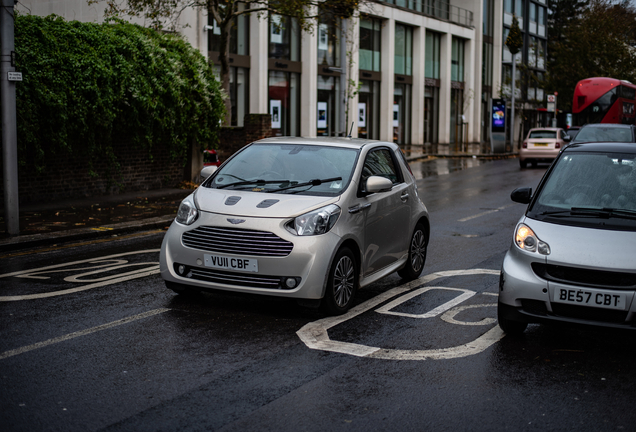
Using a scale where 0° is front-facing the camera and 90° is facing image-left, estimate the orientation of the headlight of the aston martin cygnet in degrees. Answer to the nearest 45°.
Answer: approximately 45°

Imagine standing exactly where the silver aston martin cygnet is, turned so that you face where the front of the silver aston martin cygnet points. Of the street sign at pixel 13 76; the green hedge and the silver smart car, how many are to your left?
1

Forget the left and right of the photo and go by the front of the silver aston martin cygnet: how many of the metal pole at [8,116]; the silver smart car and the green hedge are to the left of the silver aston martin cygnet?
1

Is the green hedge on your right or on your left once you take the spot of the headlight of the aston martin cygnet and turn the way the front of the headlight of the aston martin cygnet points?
on your right

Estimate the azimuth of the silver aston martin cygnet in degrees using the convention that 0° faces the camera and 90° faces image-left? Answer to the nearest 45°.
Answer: approximately 45°

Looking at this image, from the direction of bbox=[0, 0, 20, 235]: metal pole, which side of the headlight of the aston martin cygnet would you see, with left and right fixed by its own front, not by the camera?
right

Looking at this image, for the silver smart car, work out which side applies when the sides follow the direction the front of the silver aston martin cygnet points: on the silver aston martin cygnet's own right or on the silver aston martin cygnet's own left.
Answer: on the silver aston martin cygnet's own left
